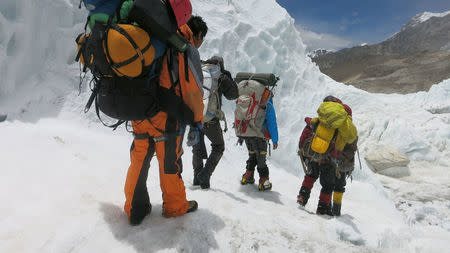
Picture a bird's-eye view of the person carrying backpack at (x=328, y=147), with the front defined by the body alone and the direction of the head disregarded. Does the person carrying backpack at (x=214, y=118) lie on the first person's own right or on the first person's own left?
on the first person's own left

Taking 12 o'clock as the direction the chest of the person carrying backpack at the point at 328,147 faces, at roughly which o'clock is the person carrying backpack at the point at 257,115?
the person carrying backpack at the point at 257,115 is roughly at 9 o'clock from the person carrying backpack at the point at 328,147.

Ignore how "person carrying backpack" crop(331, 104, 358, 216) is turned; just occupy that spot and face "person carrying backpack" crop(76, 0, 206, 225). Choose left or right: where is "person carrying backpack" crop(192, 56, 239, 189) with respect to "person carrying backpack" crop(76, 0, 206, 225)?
right

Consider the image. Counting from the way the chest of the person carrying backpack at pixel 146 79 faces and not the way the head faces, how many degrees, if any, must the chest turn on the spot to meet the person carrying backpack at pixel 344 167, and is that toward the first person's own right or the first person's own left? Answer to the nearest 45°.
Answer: approximately 45° to the first person's own right

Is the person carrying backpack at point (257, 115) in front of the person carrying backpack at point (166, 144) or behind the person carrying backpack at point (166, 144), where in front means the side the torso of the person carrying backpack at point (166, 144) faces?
in front

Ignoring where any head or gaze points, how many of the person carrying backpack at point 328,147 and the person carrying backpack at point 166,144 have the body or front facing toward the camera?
0

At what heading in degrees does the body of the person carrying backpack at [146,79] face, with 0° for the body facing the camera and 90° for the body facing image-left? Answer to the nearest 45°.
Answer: approximately 225°

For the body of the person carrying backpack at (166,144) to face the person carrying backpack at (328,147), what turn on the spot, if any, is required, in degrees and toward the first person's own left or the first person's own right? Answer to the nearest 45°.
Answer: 0° — they already face them

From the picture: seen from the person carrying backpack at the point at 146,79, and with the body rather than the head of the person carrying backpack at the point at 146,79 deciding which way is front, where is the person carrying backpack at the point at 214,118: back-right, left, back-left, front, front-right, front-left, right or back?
front

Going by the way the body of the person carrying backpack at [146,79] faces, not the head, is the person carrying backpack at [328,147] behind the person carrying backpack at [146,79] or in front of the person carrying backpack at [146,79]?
in front

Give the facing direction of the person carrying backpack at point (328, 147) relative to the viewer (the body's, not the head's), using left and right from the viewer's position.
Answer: facing away from the viewer
